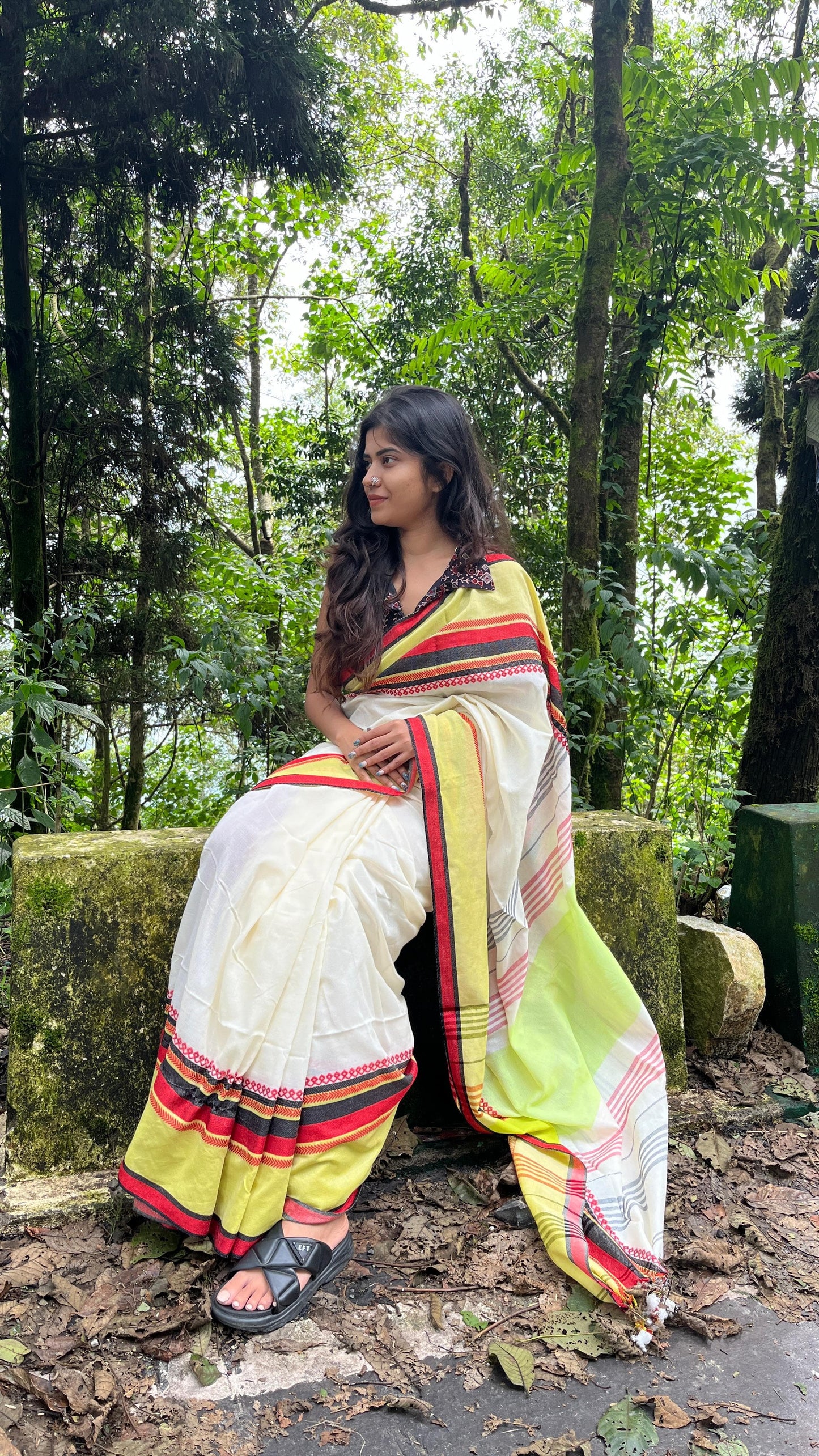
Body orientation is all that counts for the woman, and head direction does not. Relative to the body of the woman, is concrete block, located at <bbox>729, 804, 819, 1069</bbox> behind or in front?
behind

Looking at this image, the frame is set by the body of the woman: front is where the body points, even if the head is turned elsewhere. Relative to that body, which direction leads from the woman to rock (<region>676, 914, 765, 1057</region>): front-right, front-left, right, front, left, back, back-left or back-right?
back

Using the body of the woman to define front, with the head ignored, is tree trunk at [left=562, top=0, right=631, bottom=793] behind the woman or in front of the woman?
behind

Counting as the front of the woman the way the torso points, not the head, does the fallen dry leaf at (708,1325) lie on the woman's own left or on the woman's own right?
on the woman's own left

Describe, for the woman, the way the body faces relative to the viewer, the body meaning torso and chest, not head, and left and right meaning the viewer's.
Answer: facing the viewer and to the left of the viewer

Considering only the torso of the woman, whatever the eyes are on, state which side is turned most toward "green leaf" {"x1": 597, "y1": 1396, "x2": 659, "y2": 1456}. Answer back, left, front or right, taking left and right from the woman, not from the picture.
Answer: left

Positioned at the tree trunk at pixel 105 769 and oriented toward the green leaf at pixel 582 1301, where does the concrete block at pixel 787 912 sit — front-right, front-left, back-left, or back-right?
front-left
